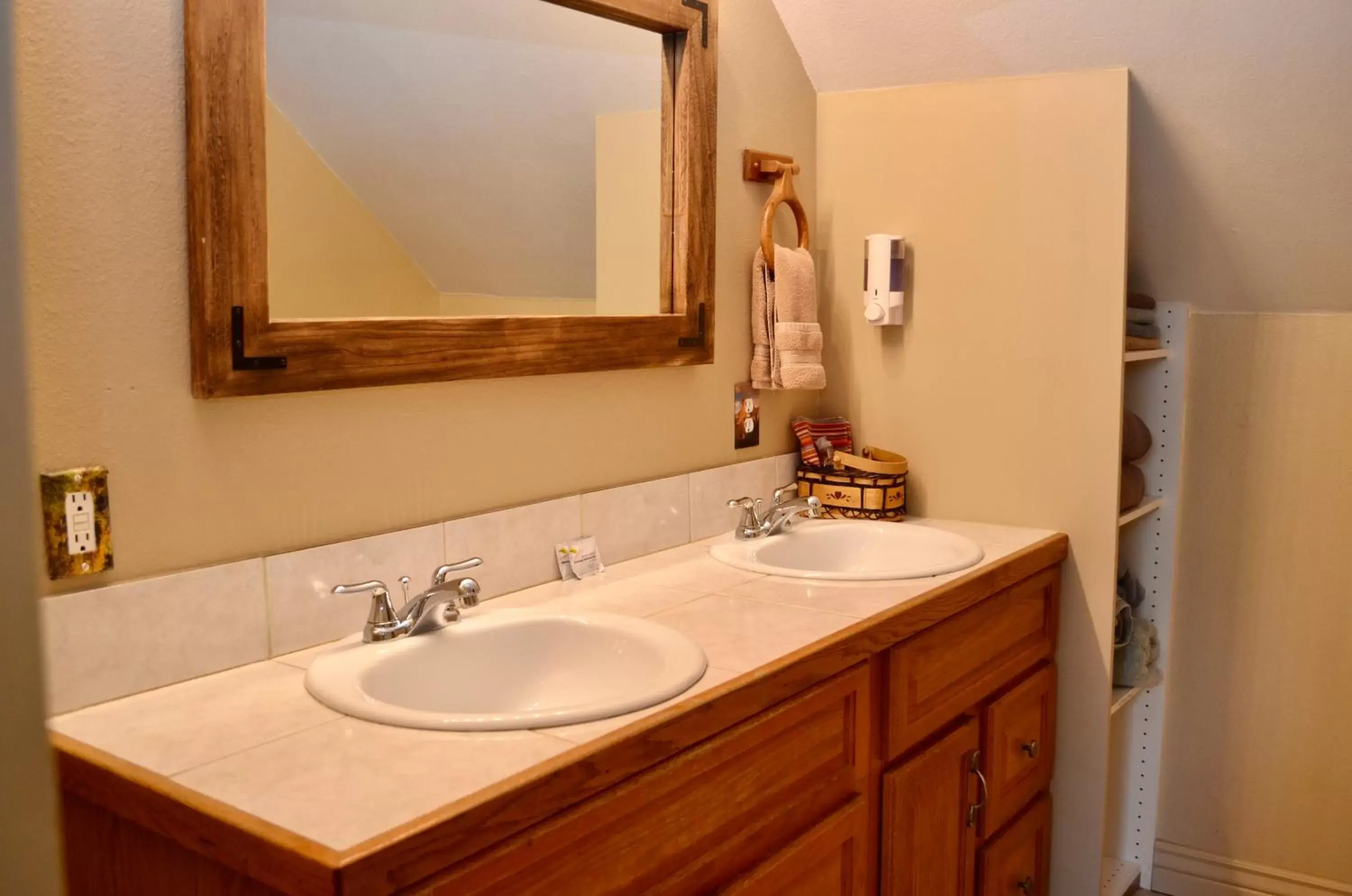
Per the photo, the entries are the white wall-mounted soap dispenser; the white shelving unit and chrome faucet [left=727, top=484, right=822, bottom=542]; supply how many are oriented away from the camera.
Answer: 0

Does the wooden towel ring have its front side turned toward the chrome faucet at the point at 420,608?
no

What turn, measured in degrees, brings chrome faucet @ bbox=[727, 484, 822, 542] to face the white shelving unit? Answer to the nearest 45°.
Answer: approximately 90° to its left

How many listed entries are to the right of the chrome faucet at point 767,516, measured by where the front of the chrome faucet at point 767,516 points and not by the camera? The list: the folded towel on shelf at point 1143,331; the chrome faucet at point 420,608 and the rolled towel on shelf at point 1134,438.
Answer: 1

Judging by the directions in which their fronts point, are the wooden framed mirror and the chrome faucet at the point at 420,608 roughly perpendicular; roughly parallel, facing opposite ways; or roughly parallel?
roughly parallel

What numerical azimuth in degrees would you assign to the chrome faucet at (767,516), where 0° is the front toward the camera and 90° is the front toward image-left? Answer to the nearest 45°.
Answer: approximately 315°

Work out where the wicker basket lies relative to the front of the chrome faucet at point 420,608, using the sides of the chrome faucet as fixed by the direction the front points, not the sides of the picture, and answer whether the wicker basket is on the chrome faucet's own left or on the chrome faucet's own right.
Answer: on the chrome faucet's own left

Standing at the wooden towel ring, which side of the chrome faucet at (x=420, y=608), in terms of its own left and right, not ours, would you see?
left

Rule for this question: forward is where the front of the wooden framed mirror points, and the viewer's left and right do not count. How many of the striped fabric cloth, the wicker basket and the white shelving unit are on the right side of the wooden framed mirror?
0

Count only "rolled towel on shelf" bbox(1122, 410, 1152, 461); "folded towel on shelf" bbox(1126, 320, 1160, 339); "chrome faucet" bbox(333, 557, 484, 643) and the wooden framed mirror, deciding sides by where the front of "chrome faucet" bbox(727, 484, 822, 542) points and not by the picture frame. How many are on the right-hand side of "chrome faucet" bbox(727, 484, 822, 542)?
2

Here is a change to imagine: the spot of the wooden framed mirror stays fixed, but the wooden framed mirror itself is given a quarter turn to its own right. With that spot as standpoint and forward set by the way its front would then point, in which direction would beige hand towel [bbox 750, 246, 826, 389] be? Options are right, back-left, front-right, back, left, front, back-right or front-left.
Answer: back

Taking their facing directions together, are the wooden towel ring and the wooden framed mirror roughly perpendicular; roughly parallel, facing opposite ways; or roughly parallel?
roughly parallel

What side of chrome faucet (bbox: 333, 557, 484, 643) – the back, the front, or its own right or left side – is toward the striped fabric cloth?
left

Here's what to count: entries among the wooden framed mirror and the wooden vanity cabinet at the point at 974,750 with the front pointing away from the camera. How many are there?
0

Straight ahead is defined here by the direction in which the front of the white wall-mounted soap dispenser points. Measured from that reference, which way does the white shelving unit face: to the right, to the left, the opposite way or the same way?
to the left
